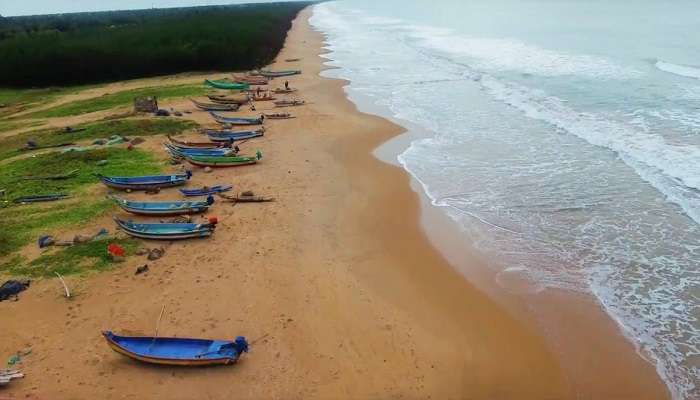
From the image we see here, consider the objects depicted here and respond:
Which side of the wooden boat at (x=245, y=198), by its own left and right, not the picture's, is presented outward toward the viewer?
left

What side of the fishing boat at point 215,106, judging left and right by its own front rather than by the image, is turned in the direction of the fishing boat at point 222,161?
left

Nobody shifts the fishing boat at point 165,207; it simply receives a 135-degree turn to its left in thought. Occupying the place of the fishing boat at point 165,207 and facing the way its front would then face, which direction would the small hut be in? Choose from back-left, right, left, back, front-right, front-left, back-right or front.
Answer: back-left

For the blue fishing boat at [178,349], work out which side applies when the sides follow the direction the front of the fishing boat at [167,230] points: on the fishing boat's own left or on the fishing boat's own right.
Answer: on the fishing boat's own left

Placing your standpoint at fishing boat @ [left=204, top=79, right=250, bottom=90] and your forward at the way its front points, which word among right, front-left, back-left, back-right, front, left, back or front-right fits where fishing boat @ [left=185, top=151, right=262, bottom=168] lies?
left

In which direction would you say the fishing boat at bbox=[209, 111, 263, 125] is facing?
to the viewer's left

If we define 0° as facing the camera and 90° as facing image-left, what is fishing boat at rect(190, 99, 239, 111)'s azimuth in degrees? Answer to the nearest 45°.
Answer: approximately 90°

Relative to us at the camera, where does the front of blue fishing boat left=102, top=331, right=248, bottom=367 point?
facing to the left of the viewer

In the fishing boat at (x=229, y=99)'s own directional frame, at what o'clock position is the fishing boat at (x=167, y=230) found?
the fishing boat at (x=167, y=230) is roughly at 9 o'clock from the fishing boat at (x=229, y=99).

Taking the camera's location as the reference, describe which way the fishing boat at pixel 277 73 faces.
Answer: facing to the left of the viewer

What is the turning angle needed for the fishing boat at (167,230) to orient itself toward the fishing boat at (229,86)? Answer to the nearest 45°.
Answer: approximately 90° to its right

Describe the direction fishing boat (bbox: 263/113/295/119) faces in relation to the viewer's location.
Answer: facing to the left of the viewer

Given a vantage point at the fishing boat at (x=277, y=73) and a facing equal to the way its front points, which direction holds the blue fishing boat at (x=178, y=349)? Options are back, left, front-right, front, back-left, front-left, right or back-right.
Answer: left
